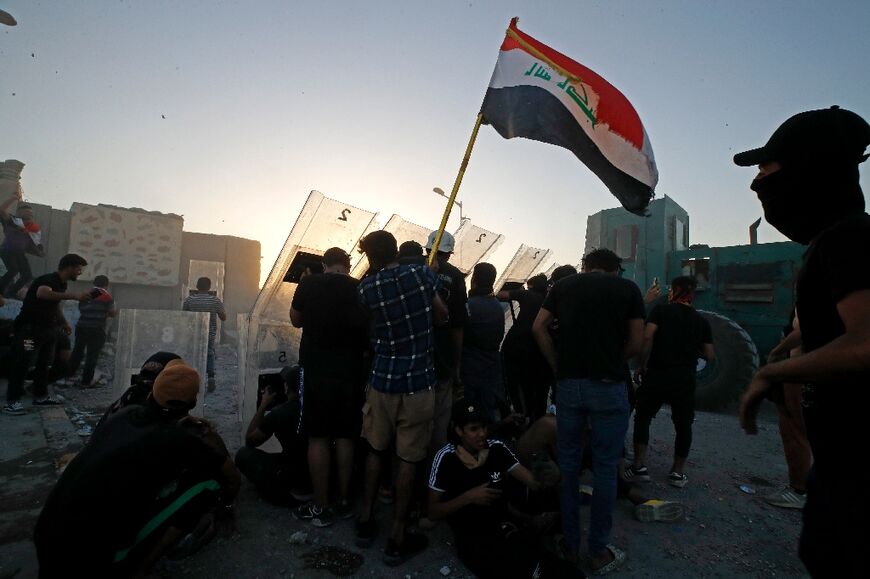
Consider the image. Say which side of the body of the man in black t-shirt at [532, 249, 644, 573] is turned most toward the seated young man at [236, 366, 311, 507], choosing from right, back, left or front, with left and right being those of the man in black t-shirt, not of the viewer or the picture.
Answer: left

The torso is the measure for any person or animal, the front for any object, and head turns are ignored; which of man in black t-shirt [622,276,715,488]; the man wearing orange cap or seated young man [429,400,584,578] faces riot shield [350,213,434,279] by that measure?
the man wearing orange cap

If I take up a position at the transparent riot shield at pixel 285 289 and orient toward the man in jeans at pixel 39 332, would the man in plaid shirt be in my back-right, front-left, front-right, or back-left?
back-left

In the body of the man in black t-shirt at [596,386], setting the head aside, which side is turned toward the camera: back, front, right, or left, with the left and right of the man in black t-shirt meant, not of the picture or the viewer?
back

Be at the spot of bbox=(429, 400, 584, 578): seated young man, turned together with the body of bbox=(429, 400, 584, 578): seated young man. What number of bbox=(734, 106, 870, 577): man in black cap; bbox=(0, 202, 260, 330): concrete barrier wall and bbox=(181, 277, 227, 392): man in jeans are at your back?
2

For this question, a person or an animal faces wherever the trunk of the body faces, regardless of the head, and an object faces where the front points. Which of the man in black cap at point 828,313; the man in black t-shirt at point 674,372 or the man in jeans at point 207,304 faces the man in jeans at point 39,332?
the man in black cap

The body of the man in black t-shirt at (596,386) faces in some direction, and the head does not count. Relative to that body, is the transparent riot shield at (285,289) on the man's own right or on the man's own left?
on the man's own left

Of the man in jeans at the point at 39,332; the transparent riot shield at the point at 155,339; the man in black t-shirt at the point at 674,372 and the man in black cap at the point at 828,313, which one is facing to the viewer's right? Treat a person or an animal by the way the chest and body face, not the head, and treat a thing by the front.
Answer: the man in jeans

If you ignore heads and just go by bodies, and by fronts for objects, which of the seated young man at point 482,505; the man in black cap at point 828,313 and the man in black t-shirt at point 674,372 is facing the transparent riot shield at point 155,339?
the man in black cap

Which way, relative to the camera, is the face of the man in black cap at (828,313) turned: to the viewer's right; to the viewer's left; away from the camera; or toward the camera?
to the viewer's left

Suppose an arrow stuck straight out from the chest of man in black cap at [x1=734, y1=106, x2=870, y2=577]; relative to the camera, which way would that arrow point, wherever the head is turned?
to the viewer's left

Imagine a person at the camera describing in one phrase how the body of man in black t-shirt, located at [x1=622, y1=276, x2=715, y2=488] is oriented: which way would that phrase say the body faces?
away from the camera
